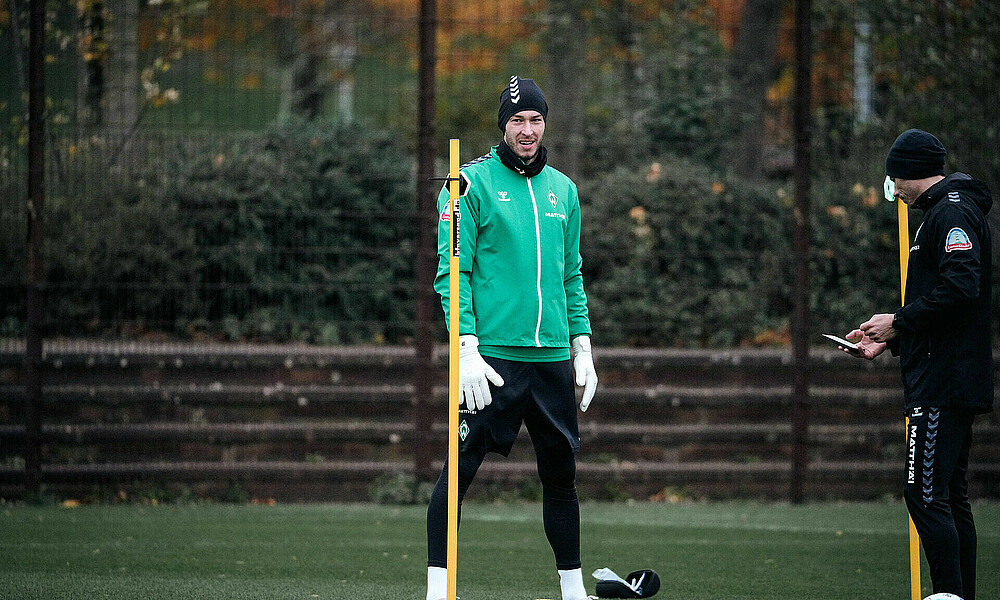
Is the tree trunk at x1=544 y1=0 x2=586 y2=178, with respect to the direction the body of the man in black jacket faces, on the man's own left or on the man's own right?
on the man's own right

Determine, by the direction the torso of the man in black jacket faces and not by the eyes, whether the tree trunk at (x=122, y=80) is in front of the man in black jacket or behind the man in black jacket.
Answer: in front

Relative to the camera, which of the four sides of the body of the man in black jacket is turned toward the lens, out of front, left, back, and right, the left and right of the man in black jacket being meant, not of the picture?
left

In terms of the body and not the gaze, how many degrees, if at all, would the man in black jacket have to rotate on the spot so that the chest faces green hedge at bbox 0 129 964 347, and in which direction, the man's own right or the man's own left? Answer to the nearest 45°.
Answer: approximately 45° to the man's own right

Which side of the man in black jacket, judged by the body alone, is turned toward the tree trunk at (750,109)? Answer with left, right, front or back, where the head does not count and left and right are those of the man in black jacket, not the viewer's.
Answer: right

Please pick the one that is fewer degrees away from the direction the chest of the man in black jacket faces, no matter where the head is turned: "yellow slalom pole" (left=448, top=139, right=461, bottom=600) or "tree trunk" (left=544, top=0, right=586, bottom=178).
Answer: the yellow slalom pole

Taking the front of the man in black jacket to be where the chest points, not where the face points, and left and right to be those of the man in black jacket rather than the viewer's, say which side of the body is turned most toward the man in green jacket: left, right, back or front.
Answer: front

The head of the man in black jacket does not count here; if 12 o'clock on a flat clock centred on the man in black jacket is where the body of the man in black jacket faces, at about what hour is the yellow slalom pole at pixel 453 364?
The yellow slalom pole is roughly at 11 o'clock from the man in black jacket.

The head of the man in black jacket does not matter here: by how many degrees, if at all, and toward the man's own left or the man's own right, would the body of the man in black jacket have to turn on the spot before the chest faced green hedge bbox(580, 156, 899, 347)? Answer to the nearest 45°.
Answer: approximately 90° to the man's own right

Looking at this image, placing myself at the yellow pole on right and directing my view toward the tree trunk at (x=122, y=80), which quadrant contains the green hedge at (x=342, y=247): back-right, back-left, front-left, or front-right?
front-right

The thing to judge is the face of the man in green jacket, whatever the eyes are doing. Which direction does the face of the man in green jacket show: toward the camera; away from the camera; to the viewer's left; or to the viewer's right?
toward the camera

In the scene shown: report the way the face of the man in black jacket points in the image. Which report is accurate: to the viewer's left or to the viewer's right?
to the viewer's left
